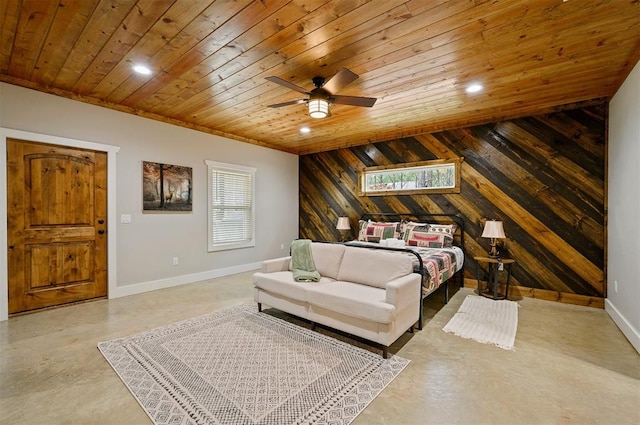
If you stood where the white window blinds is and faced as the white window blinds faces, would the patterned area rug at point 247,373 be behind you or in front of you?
in front

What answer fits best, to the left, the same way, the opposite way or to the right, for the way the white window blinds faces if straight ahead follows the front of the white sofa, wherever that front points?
to the left

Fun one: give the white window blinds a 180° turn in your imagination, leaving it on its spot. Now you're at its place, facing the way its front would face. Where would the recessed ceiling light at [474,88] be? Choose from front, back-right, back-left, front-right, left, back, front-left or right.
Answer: back

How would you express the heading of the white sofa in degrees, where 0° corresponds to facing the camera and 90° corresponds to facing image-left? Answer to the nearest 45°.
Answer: approximately 45°

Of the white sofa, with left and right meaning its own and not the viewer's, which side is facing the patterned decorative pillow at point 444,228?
back

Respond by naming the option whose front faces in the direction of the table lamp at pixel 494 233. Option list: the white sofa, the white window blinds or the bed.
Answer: the white window blinds

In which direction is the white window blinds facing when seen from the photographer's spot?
facing the viewer and to the right of the viewer

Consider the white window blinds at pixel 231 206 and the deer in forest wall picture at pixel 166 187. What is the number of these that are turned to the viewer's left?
0

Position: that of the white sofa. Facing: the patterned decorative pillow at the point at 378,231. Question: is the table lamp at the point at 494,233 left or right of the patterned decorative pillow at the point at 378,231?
right

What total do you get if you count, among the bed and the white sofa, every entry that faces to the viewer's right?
0

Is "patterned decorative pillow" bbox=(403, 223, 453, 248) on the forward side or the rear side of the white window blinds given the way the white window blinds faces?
on the forward side

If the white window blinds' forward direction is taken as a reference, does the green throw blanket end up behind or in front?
in front

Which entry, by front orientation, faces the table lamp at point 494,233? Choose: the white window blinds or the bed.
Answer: the white window blinds
